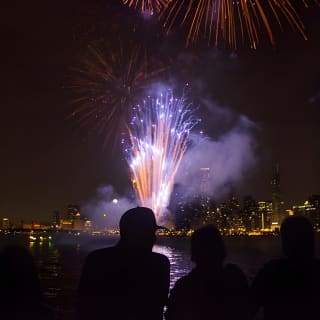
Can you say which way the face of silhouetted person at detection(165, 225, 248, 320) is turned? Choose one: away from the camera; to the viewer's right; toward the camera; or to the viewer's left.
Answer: away from the camera

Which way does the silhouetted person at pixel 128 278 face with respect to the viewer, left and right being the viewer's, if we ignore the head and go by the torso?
facing away from the viewer and to the right of the viewer

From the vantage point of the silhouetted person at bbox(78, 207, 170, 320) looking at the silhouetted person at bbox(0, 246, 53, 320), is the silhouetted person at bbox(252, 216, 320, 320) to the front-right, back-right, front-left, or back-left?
back-left

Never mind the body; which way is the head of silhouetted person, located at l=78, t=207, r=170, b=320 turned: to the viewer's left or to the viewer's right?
to the viewer's right

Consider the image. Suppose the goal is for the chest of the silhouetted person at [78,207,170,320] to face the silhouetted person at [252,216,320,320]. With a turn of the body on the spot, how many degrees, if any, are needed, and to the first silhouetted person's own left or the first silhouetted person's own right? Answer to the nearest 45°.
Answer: approximately 45° to the first silhouetted person's own right

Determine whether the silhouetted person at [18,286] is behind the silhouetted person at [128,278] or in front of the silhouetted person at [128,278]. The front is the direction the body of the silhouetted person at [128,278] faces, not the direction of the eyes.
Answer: behind

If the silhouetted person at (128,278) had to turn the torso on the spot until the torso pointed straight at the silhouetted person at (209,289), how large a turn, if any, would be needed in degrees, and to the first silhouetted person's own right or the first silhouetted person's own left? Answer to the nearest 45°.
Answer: approximately 45° to the first silhouetted person's own right
